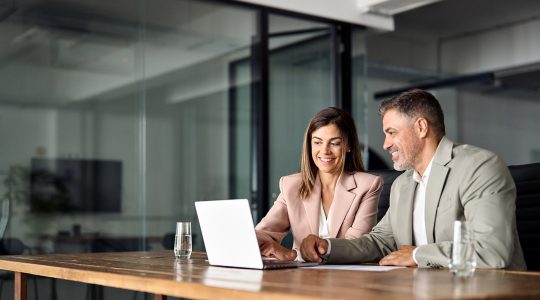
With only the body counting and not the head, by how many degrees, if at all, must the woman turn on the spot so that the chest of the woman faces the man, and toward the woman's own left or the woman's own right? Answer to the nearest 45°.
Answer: approximately 45° to the woman's own left

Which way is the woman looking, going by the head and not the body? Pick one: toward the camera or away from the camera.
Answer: toward the camera

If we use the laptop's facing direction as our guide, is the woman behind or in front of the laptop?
in front

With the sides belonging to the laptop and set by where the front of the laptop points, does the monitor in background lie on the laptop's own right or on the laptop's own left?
on the laptop's own left

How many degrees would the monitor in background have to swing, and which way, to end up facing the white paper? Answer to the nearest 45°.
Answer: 0° — it already faces it

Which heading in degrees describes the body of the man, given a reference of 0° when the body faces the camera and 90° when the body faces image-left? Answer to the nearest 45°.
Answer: approximately 45°

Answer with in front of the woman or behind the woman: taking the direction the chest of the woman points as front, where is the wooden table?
in front

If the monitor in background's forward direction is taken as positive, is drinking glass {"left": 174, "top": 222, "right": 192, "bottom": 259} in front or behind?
in front

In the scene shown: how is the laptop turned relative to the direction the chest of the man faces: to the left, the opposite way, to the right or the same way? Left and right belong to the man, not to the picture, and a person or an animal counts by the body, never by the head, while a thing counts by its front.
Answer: the opposite way

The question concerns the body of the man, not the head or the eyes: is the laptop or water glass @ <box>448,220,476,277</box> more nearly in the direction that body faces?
the laptop

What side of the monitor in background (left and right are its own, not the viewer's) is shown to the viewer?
front

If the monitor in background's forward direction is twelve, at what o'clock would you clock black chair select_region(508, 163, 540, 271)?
The black chair is roughly at 11 o'clock from the monitor in background.

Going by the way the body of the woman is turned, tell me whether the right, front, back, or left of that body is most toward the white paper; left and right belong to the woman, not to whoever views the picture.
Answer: front

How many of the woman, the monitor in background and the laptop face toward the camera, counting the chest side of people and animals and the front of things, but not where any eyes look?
2

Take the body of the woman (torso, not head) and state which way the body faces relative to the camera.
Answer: toward the camera
